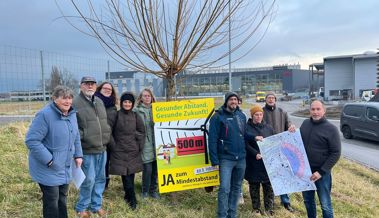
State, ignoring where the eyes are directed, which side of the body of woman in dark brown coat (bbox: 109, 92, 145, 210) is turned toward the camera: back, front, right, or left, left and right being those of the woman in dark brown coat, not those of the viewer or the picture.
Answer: front

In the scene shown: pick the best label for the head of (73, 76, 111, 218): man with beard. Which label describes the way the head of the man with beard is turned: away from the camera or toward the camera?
toward the camera

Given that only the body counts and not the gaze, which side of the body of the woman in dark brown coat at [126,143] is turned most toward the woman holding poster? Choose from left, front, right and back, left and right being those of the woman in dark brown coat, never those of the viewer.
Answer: left

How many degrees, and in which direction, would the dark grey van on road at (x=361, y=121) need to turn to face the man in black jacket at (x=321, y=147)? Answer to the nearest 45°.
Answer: approximately 45° to its right

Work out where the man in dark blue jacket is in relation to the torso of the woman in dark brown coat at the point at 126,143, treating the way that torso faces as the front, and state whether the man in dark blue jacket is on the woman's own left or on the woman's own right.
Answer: on the woman's own left

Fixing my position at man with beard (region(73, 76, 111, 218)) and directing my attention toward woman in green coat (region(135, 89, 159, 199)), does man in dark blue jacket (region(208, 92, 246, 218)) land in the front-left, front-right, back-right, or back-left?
front-right

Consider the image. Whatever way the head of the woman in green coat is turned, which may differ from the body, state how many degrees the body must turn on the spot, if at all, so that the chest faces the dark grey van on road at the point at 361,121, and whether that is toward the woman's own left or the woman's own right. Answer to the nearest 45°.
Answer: approximately 135° to the woman's own left

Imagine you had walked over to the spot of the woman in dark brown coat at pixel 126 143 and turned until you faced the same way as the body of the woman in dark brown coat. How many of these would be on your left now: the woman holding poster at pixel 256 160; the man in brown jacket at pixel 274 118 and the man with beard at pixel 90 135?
2

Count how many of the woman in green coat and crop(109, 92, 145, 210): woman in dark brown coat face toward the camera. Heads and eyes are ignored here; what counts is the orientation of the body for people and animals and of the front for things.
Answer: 2

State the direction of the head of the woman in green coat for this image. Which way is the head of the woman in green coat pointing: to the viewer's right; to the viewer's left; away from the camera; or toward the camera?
toward the camera

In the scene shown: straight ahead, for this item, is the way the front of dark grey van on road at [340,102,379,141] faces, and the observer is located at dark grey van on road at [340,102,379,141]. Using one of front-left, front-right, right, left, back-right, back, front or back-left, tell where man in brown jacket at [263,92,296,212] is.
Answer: front-right

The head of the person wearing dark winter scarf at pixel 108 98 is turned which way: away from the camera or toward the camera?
toward the camera
